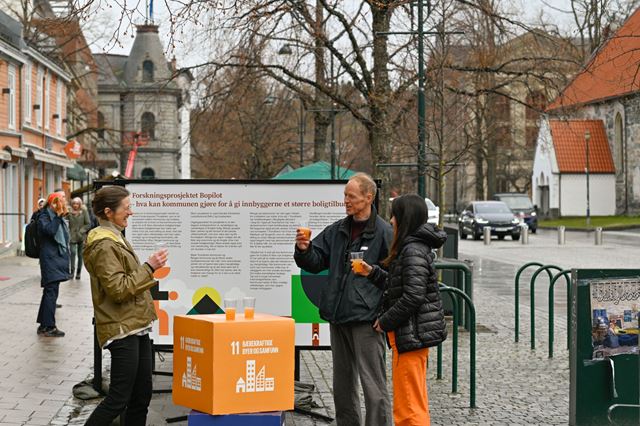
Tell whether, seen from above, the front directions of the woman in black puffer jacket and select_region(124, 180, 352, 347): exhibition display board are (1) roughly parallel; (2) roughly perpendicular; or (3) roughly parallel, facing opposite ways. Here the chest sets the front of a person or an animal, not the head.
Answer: roughly perpendicular

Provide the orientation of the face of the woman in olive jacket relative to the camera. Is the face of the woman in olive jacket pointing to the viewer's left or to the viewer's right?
to the viewer's right

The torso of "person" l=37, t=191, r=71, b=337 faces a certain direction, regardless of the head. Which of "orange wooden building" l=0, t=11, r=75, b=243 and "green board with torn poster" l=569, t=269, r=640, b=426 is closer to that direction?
the green board with torn poster

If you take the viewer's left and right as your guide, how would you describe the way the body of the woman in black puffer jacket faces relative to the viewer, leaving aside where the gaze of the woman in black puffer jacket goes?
facing to the left of the viewer

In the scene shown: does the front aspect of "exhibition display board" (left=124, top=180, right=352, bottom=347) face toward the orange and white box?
yes

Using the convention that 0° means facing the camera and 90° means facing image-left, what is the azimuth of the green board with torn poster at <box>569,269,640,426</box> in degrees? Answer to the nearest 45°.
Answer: approximately 0°

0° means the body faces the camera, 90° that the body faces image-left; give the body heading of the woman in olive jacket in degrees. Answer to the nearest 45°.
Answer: approximately 270°
